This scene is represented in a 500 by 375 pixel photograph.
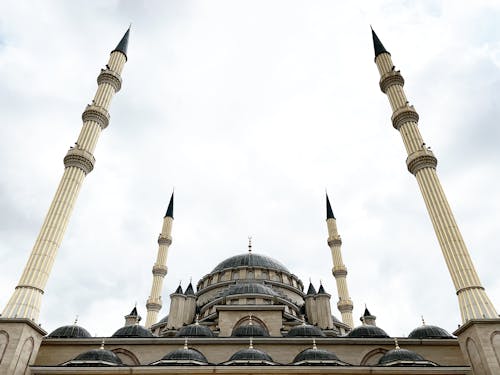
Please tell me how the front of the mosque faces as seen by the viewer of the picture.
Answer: facing the viewer
